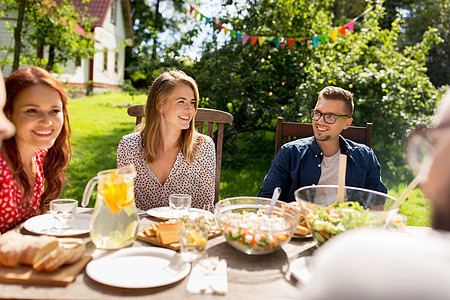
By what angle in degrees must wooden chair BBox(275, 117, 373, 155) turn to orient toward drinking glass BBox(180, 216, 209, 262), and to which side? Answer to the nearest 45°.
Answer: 0° — it already faces it

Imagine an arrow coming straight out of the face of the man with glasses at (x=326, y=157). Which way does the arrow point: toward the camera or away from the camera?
toward the camera

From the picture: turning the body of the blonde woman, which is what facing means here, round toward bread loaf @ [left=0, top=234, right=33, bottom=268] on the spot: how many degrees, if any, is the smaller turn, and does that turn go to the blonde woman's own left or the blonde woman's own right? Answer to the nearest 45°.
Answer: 0° — they already face it

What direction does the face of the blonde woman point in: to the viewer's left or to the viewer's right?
to the viewer's right

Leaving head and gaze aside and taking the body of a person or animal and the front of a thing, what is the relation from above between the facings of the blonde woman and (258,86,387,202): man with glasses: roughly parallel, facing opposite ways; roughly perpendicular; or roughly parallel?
roughly parallel

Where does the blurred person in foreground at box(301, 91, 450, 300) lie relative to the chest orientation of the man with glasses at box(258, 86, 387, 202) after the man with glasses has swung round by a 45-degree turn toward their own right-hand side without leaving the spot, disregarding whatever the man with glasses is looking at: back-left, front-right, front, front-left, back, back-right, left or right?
front-left

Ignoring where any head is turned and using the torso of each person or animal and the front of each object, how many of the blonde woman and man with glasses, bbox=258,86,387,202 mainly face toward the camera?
2

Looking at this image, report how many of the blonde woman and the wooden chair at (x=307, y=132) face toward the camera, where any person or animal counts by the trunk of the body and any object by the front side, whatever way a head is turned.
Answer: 2

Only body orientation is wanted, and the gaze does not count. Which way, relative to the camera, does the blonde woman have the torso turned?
toward the camera

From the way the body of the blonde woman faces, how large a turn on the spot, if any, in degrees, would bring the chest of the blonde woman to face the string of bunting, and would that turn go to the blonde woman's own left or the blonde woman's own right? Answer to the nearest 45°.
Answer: approximately 135° to the blonde woman's own left

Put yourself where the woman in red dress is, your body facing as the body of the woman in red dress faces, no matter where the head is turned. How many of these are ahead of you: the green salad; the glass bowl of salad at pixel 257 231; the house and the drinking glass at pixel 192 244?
3

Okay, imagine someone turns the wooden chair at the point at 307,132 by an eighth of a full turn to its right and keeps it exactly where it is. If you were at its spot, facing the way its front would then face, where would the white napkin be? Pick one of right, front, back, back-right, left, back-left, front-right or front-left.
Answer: front-left

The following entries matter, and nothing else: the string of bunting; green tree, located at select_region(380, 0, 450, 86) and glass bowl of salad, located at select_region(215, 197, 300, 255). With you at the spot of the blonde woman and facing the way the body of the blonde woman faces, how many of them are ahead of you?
1

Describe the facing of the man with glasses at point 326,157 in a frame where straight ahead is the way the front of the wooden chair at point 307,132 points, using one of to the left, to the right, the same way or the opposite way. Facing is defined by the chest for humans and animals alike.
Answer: the same way

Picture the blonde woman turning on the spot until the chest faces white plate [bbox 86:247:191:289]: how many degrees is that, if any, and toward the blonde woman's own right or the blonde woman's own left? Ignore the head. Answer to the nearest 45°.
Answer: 0° — they already face it

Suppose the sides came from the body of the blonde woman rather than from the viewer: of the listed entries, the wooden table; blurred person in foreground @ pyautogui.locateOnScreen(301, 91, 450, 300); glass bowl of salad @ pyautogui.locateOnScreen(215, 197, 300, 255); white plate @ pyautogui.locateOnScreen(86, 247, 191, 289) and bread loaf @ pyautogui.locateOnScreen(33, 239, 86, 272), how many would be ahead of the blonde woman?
5

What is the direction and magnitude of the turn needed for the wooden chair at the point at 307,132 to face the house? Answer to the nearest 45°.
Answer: approximately 135° to its right

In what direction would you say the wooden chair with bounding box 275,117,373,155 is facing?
toward the camera
